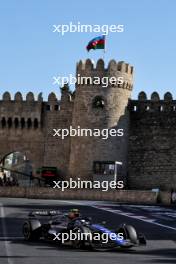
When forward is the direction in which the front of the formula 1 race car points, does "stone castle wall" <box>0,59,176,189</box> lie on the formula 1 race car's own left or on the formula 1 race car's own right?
on the formula 1 race car's own left

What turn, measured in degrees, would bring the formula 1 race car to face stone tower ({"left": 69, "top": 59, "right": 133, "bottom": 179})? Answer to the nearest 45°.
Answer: approximately 135° to its left

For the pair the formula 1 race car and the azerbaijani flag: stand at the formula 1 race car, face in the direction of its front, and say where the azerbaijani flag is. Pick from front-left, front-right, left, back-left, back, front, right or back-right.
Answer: back-left

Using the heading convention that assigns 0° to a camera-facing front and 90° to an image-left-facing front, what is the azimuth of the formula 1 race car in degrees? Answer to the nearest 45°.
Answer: approximately 315°

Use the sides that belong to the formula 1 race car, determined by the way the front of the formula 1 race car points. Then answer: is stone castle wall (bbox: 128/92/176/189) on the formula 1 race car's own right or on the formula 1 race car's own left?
on the formula 1 race car's own left
